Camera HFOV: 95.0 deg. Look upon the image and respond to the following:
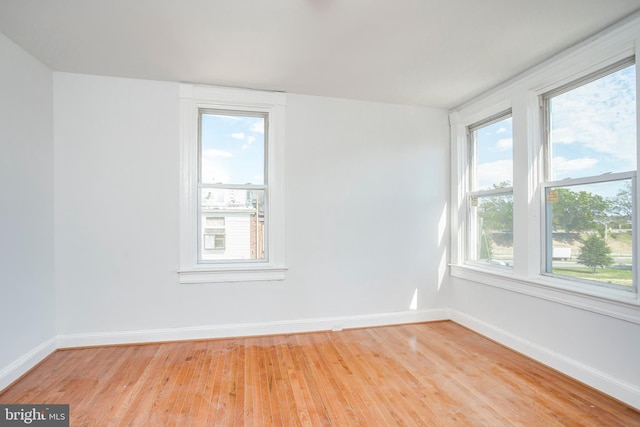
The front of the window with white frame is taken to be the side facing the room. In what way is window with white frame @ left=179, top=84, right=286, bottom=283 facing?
toward the camera

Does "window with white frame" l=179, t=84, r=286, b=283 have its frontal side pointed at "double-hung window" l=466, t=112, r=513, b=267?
no

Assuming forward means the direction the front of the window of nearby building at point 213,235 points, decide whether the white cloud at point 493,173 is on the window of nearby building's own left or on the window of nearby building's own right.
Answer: on the window of nearby building's own left

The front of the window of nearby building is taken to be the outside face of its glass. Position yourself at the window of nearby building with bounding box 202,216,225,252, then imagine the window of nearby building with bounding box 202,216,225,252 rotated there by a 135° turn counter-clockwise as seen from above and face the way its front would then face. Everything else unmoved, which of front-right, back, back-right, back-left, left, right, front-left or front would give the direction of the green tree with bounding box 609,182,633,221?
right

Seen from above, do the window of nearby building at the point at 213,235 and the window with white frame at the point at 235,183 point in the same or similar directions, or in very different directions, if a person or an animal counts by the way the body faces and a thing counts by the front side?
same or similar directions

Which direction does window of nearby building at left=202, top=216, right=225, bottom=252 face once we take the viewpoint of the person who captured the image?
facing the viewer

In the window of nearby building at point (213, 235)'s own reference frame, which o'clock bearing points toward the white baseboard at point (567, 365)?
The white baseboard is roughly at 10 o'clock from the window of nearby building.

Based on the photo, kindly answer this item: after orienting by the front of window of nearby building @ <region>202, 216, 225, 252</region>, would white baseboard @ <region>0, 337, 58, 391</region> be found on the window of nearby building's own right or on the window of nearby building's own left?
on the window of nearby building's own right

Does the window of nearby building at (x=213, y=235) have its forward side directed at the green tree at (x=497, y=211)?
no

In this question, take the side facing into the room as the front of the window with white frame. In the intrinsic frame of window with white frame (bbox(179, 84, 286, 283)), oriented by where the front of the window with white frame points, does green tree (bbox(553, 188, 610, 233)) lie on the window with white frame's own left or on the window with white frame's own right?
on the window with white frame's own left

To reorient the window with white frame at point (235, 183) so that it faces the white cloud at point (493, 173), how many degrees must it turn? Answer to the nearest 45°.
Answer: approximately 90° to its left
